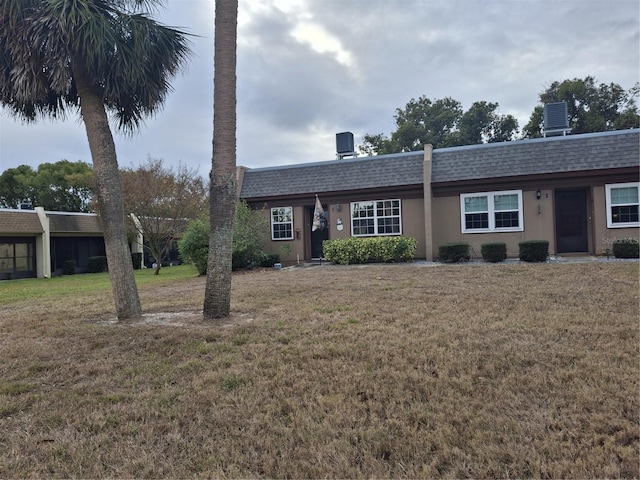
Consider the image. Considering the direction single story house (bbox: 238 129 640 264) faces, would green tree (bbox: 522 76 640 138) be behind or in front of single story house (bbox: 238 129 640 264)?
behind

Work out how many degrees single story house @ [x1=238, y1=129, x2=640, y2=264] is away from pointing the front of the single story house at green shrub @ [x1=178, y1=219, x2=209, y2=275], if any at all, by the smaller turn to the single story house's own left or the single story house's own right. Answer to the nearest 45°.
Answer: approximately 90° to the single story house's own right

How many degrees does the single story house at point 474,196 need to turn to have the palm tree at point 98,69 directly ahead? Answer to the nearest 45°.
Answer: approximately 45° to its right

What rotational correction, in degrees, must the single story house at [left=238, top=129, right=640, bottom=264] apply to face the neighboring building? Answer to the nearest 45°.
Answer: approximately 90° to its right

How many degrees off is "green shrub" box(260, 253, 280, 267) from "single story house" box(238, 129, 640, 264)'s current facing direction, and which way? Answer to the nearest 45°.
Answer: approximately 90° to its right

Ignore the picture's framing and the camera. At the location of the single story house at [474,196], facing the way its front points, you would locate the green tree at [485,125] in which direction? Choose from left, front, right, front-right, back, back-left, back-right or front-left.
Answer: back

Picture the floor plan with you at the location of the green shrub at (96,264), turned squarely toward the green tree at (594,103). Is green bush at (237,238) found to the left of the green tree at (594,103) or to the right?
right

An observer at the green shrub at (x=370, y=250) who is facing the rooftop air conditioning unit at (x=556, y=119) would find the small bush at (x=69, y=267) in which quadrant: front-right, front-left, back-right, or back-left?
back-left

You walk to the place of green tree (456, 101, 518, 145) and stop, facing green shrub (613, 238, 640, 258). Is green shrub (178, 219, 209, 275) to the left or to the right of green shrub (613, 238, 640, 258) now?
right

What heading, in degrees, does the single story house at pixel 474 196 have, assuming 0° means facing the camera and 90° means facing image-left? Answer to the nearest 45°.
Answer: approximately 0°

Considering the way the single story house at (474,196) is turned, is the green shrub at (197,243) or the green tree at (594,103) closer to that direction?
the green shrub

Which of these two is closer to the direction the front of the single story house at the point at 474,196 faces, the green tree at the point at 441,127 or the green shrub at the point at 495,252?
the green shrub

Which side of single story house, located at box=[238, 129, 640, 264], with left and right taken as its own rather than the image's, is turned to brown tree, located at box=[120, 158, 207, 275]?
right
